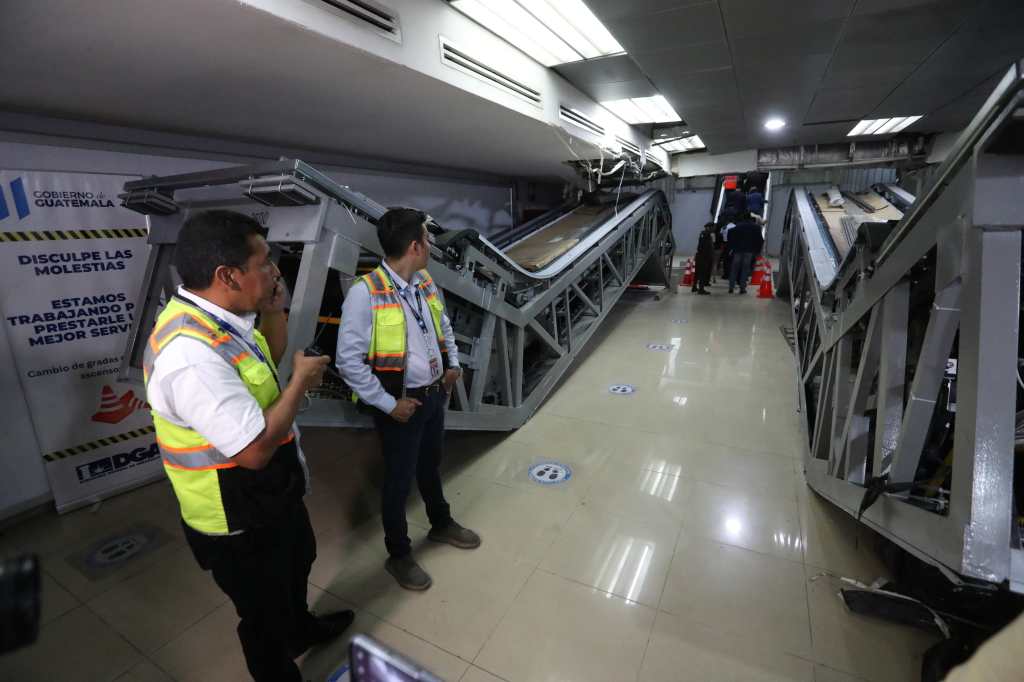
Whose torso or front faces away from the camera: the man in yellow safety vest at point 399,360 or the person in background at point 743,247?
the person in background

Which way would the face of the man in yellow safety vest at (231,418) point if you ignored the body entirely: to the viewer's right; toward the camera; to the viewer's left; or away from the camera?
to the viewer's right

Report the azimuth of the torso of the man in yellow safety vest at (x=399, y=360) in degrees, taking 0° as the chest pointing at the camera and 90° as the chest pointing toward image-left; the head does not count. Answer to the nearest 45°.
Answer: approximately 315°

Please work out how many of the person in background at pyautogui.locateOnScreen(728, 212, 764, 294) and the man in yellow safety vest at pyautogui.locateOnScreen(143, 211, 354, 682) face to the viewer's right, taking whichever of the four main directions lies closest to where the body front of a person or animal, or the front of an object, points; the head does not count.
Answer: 1

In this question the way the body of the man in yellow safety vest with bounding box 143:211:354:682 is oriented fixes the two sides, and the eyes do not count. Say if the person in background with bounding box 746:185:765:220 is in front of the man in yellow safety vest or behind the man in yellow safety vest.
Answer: in front

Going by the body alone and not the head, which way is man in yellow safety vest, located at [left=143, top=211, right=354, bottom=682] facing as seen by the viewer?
to the viewer's right

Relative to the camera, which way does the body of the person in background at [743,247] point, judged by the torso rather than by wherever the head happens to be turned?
away from the camera

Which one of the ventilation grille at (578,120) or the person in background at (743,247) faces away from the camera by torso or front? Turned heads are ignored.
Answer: the person in background
